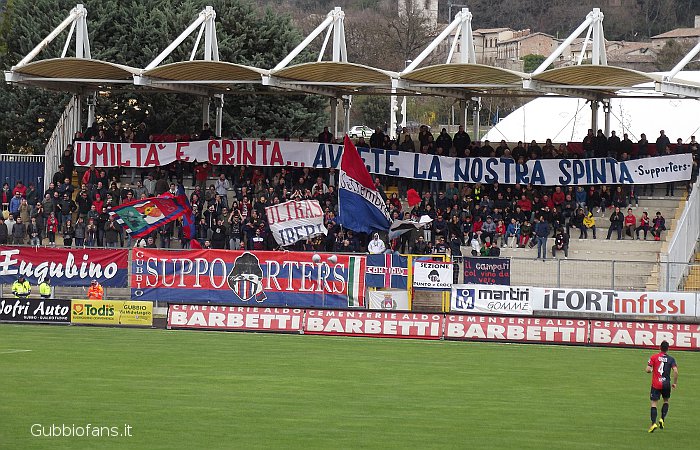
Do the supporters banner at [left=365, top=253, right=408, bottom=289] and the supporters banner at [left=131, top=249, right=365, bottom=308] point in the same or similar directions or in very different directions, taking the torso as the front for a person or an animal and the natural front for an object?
same or similar directions

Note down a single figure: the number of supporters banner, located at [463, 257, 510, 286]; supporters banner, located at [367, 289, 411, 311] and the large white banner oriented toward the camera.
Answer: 3

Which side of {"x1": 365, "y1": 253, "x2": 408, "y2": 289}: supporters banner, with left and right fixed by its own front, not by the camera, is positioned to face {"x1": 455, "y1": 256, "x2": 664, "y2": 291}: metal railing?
left

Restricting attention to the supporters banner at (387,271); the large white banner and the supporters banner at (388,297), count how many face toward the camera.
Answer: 3

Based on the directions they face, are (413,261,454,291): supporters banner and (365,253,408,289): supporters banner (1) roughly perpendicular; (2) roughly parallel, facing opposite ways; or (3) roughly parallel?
roughly parallel

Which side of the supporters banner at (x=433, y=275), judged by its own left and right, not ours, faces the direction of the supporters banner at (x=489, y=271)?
left

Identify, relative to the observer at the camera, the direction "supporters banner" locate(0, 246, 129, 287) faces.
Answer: facing the viewer

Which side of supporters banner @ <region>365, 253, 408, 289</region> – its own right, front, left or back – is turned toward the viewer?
front

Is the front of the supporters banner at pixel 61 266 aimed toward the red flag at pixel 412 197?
no

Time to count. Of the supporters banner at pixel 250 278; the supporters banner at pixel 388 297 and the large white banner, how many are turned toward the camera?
3

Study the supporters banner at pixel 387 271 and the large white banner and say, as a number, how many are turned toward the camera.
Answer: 2

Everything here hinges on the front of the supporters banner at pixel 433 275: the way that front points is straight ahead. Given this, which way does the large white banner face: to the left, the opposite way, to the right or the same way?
the same way

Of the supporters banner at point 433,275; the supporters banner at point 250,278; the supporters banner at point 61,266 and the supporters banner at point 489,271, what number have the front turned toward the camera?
4

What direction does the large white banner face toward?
toward the camera

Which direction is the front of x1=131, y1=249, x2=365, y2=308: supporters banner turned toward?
toward the camera

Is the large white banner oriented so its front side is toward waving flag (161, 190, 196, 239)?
no

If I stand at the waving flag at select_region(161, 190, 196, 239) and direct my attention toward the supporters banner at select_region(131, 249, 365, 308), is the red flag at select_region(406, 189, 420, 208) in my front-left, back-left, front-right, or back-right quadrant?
front-left

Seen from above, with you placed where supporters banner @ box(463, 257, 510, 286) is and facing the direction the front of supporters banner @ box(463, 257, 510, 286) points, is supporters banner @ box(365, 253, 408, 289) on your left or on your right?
on your right
